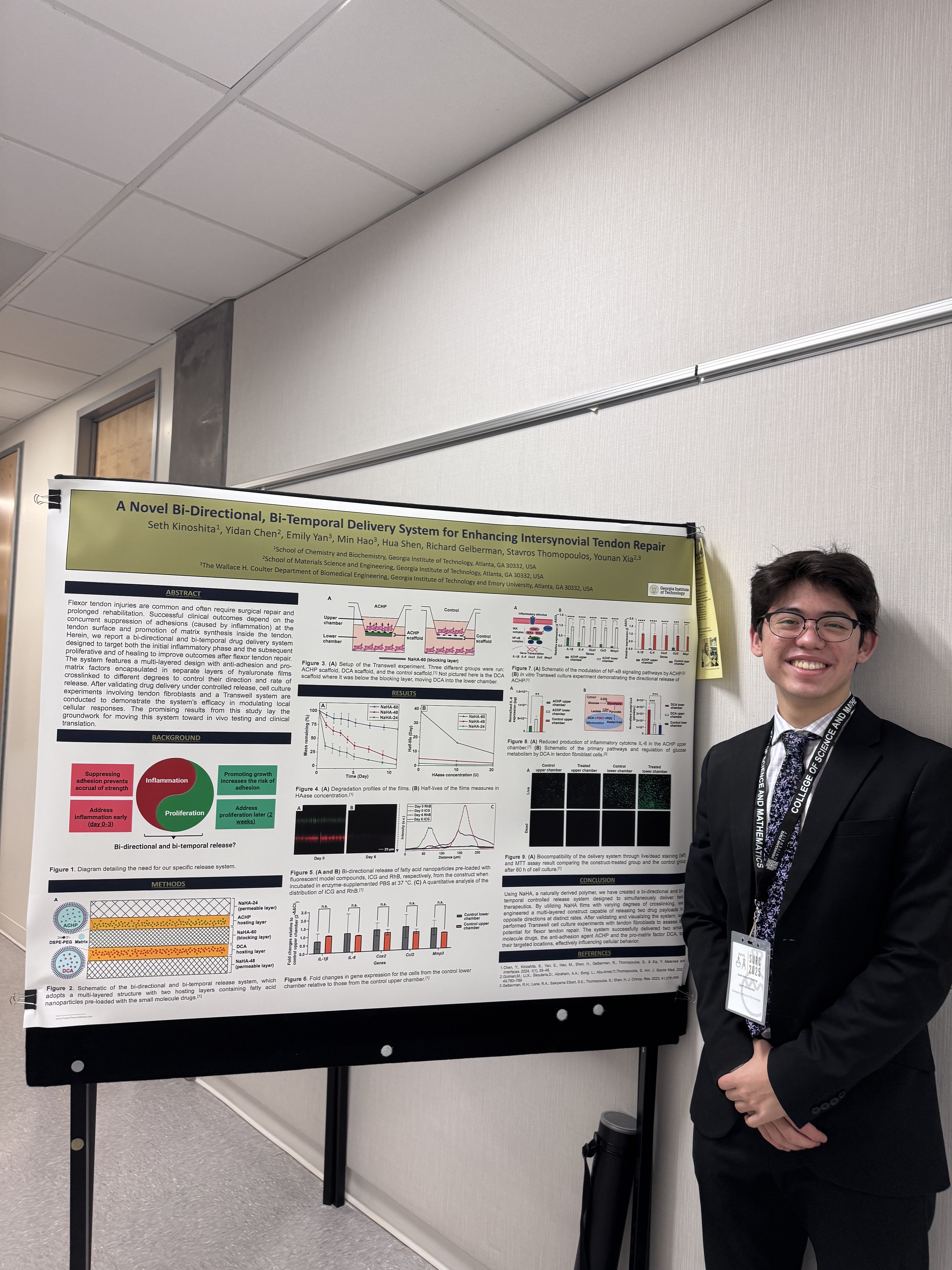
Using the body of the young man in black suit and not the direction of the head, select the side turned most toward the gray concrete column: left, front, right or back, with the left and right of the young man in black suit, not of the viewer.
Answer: right

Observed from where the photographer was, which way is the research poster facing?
facing the viewer

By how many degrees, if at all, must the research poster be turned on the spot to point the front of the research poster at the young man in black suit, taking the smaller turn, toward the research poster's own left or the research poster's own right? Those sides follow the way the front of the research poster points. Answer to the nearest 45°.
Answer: approximately 45° to the research poster's own left

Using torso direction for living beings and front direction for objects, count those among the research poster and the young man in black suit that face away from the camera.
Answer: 0

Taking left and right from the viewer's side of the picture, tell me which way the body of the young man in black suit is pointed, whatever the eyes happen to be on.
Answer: facing the viewer and to the left of the viewer

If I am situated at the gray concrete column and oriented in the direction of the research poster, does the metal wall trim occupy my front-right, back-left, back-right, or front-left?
front-left
